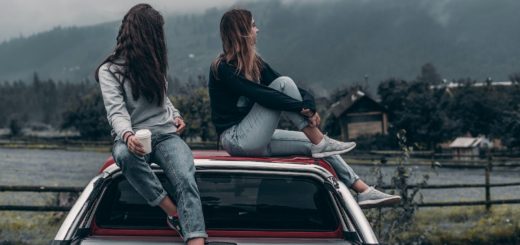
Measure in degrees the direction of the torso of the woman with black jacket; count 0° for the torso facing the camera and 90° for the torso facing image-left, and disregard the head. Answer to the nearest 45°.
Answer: approximately 270°

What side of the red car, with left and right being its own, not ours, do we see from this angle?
back
